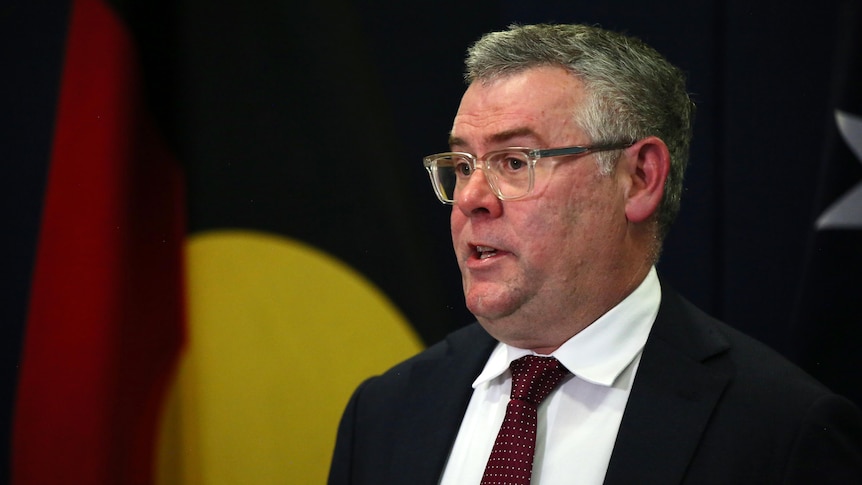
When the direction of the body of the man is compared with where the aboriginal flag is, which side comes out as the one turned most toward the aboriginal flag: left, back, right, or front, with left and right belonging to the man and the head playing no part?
right

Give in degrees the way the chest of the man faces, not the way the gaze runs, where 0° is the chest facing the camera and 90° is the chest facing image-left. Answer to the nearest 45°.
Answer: approximately 45°
